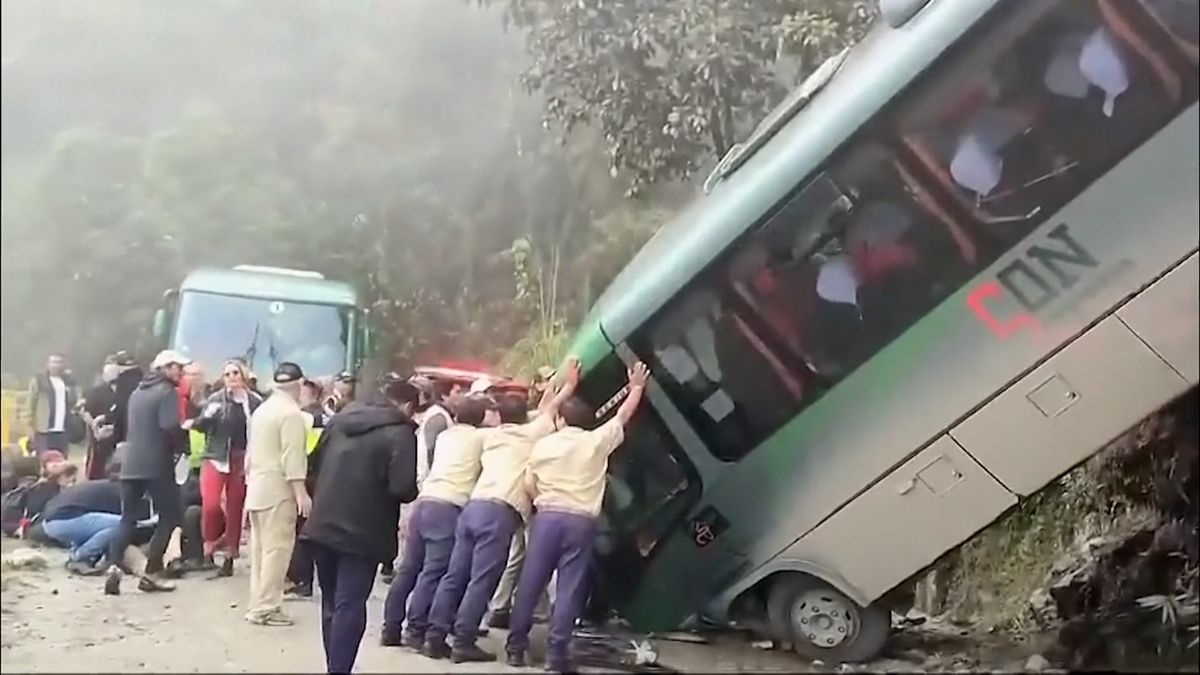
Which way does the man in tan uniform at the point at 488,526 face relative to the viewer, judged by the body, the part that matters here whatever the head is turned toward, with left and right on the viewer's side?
facing away from the viewer and to the right of the viewer

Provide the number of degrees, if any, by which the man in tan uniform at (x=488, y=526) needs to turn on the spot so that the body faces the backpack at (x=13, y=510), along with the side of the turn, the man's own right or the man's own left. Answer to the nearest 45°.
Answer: approximately 135° to the man's own left

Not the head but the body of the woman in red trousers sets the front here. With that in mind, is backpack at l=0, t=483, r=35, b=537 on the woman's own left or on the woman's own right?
on the woman's own right

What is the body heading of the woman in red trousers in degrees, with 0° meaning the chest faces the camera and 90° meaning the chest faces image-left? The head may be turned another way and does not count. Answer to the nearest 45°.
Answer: approximately 0°

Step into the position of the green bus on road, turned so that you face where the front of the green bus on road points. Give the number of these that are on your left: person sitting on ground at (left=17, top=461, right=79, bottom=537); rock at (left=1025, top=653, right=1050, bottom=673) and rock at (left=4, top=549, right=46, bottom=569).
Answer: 1
